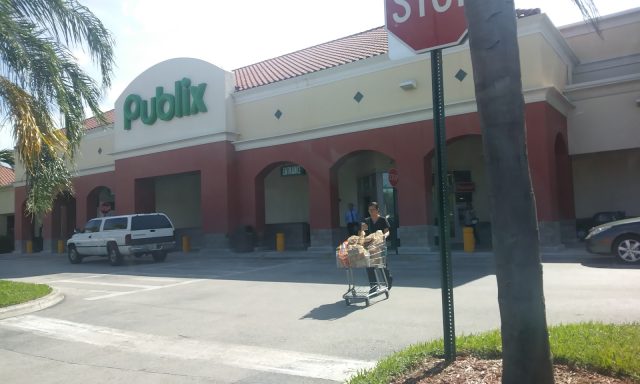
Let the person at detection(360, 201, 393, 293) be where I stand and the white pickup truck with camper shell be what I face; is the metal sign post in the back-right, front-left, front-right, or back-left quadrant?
back-left

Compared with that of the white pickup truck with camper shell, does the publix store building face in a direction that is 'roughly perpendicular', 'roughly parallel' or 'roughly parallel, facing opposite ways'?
roughly perpendicular

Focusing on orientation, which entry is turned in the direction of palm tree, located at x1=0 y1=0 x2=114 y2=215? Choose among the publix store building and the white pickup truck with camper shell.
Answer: the publix store building

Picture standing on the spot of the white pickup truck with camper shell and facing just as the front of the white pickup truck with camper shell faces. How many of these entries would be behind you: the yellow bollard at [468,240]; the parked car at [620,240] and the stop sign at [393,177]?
3

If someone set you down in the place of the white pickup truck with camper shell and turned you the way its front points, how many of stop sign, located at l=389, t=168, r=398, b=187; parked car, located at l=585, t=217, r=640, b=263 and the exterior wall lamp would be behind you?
3

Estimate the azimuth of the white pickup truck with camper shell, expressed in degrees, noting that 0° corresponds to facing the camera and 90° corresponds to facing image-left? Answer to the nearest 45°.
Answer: approximately 135°

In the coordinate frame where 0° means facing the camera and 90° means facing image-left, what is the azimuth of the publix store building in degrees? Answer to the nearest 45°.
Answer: approximately 45°

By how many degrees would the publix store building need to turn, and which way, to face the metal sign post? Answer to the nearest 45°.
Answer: approximately 45° to its left

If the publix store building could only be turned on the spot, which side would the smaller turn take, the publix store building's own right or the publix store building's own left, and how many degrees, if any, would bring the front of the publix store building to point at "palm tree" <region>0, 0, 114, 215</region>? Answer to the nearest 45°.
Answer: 0° — it already faces it

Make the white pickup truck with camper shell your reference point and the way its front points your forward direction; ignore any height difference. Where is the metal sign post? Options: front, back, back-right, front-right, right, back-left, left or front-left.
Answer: back-left

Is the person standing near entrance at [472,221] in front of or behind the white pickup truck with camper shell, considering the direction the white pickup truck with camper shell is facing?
behind

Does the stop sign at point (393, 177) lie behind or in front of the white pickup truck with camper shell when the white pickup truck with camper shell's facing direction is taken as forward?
behind
